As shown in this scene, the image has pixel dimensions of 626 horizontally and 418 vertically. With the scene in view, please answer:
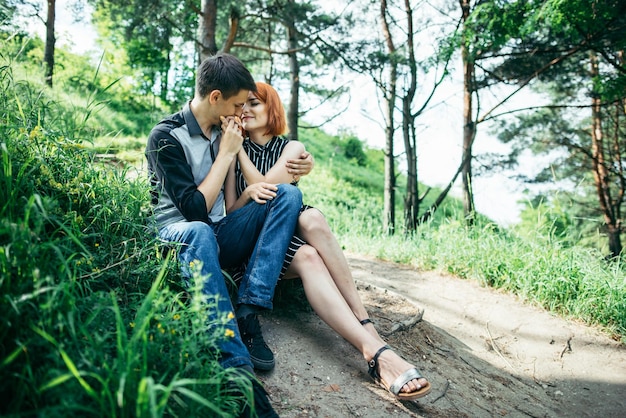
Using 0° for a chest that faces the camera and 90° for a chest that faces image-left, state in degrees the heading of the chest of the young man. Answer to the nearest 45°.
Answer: approximately 315°

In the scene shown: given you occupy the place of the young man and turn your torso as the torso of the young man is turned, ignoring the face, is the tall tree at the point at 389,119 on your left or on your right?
on your left

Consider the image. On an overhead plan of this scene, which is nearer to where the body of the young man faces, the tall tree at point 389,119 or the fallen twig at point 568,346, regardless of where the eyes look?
the fallen twig

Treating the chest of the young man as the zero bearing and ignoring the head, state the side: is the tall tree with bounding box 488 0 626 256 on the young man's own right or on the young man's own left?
on the young man's own left

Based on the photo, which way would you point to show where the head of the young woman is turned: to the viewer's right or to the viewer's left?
to the viewer's left

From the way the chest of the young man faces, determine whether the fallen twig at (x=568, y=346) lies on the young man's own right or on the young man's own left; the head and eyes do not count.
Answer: on the young man's own left

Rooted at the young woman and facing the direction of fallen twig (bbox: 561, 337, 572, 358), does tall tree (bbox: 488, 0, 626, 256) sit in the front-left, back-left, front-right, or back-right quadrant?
front-left

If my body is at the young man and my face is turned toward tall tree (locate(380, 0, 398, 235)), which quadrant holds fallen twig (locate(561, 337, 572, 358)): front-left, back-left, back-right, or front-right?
front-right
